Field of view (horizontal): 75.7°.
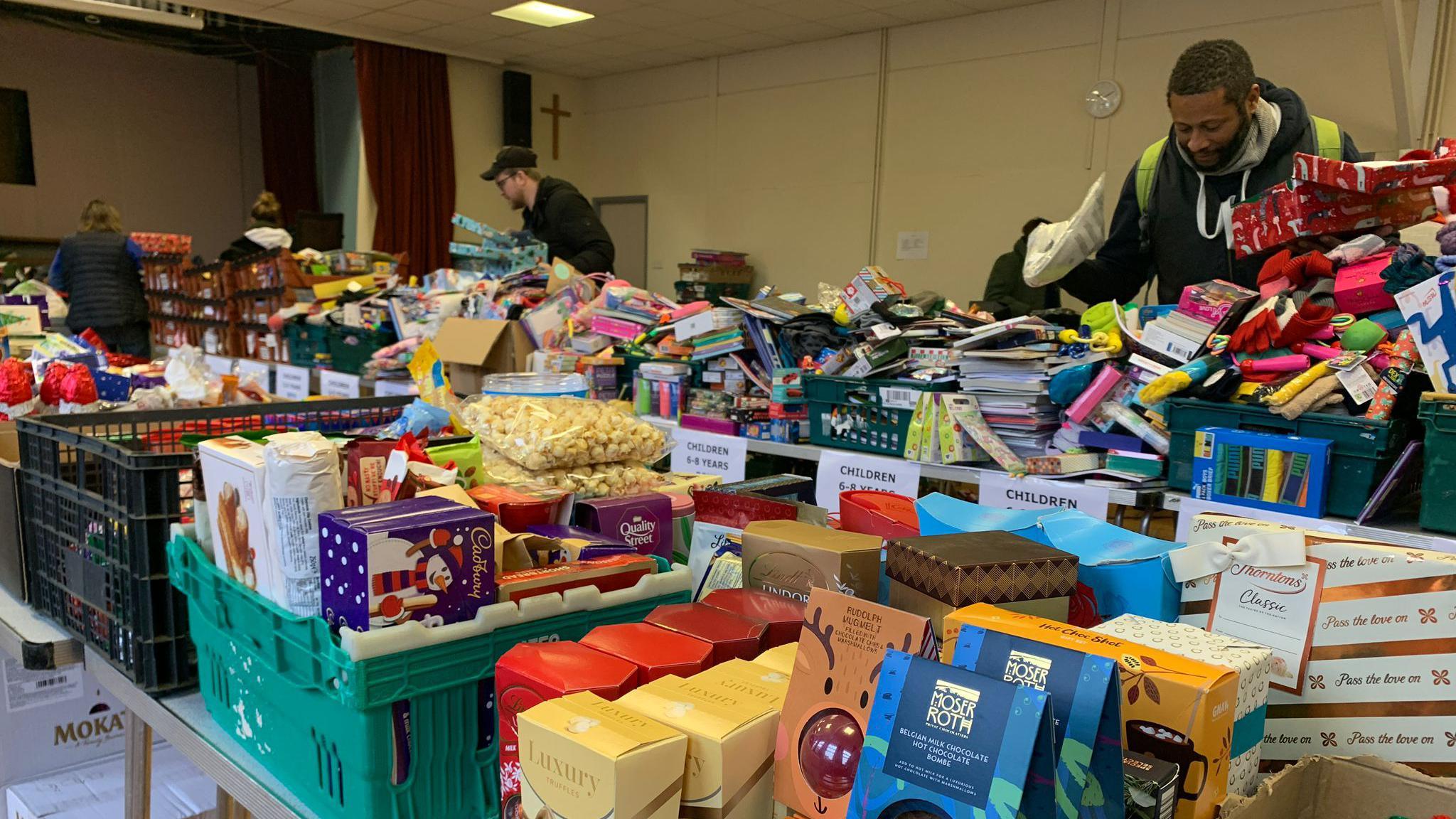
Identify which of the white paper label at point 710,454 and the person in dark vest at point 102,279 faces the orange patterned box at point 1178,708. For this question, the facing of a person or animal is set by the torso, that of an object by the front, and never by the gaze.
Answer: the white paper label

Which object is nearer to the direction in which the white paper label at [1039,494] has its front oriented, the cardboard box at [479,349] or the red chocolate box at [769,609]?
the red chocolate box

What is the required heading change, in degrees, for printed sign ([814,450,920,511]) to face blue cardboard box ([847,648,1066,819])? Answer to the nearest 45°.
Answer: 0° — it already faces it

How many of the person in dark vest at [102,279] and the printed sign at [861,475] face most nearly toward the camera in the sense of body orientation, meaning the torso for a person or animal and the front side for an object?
1

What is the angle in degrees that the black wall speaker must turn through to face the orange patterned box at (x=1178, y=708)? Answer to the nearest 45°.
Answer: approximately 45° to its right

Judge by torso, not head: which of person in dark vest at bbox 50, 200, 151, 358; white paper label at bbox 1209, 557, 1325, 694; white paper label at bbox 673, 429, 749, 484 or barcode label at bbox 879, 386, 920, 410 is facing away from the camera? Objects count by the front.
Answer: the person in dark vest

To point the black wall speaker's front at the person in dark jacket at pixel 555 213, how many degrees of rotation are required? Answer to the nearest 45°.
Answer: approximately 45° to its right

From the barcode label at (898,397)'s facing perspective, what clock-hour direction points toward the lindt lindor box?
The lindt lindor box is roughly at 12 o'clock from the barcode label.

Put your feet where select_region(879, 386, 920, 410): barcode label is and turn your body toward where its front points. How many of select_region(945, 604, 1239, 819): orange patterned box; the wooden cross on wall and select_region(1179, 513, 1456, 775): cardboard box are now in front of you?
2

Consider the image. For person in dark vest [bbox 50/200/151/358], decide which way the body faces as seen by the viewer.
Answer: away from the camera

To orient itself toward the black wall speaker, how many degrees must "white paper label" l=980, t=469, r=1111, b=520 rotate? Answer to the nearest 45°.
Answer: approximately 135° to its right

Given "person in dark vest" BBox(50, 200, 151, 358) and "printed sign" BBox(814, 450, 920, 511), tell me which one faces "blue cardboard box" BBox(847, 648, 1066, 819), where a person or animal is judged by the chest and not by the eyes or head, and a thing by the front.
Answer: the printed sign

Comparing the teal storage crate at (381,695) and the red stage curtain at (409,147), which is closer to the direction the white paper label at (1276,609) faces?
the teal storage crate

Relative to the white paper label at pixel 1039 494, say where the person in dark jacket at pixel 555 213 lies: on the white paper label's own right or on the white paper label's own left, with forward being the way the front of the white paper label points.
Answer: on the white paper label's own right
